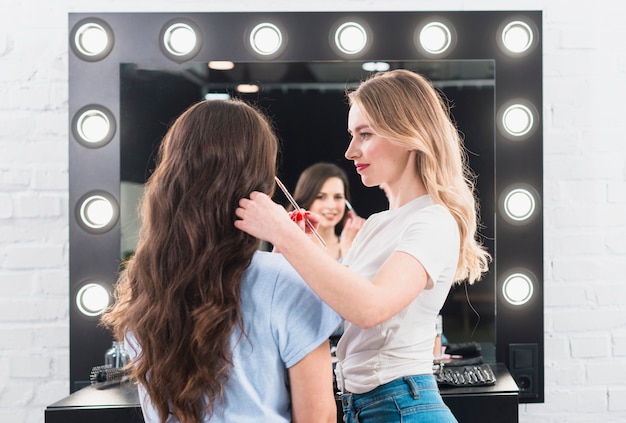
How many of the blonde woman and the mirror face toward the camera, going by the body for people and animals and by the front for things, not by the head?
1

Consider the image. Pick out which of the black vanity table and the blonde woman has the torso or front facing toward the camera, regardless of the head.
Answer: the black vanity table

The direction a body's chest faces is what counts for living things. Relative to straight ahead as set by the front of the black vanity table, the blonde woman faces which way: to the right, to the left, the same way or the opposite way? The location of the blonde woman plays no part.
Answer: to the right

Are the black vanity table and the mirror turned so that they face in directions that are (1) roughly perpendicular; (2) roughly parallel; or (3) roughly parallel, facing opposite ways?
roughly parallel

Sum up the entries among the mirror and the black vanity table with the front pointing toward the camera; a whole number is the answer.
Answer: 2

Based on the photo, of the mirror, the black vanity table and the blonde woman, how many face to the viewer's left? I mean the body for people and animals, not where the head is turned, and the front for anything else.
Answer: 1

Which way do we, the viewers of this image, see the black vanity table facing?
facing the viewer

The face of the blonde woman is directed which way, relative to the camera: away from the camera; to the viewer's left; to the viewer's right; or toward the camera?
to the viewer's left

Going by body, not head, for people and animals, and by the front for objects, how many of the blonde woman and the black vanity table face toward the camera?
1

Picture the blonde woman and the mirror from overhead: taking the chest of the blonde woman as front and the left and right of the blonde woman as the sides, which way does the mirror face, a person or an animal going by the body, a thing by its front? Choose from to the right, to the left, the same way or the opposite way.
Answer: to the left

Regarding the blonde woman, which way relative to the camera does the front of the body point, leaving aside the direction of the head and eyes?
to the viewer's left

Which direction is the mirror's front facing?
toward the camera
